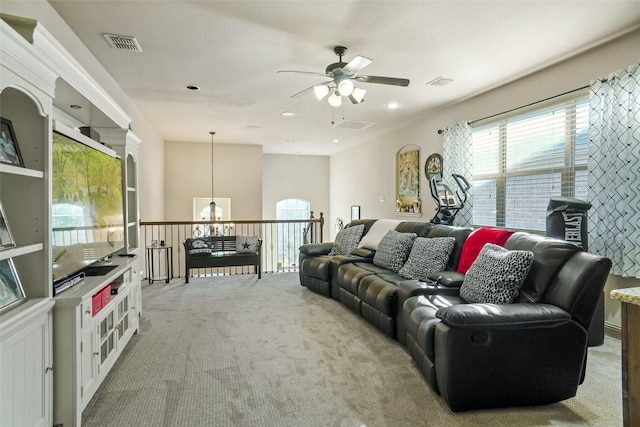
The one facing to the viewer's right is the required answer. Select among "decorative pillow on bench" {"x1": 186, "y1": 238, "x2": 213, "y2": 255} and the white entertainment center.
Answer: the white entertainment center

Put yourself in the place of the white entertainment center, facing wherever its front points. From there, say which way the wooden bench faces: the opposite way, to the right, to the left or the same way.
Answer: to the right

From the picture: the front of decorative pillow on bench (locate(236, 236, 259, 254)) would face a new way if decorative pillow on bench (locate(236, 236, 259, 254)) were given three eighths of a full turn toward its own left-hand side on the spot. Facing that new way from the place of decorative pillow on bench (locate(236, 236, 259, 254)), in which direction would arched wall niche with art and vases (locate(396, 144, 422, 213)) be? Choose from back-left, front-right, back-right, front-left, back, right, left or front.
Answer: front-right

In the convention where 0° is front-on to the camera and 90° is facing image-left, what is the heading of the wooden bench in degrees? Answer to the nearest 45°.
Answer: approximately 0°

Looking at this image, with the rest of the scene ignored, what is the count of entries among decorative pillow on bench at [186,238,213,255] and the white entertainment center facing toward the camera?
1

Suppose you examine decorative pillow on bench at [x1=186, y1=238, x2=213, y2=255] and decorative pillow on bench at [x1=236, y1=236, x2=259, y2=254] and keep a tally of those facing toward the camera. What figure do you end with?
2

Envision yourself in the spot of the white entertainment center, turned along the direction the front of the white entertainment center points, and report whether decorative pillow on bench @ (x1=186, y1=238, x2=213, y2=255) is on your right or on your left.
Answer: on your left

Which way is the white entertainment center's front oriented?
to the viewer's right

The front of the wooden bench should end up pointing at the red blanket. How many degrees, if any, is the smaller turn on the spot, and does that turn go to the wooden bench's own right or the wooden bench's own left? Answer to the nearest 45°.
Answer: approximately 45° to the wooden bench's own left

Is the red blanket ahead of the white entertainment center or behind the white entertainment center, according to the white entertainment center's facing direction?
ahead

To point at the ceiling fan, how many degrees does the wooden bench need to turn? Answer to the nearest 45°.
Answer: approximately 45° to its left
